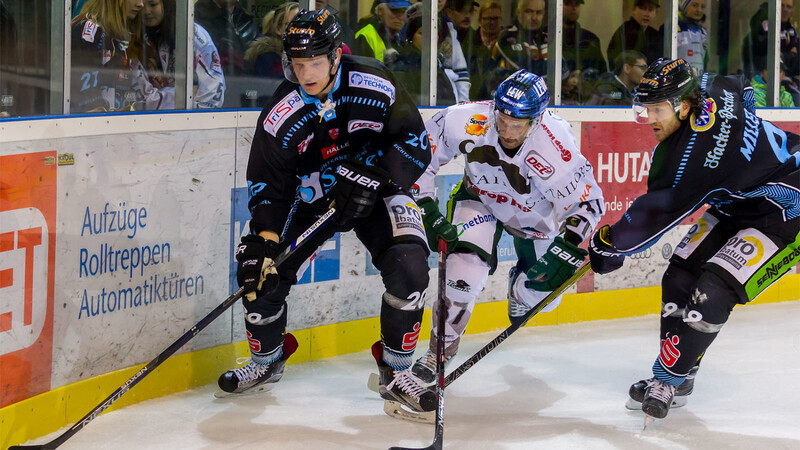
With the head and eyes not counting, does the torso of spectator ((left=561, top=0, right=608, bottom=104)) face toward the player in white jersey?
yes

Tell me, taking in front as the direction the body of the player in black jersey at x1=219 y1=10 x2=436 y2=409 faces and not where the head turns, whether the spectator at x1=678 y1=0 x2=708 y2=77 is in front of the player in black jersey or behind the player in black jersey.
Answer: behind

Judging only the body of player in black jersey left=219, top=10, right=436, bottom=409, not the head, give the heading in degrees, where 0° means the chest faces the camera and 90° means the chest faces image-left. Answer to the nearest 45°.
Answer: approximately 0°

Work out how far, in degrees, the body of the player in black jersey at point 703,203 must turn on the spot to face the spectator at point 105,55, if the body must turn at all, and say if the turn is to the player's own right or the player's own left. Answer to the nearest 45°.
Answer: approximately 45° to the player's own right

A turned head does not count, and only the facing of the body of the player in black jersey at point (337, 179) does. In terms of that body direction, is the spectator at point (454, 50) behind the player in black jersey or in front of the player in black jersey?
behind
